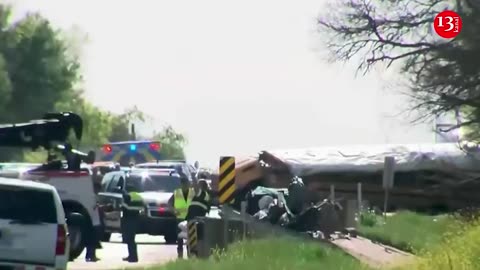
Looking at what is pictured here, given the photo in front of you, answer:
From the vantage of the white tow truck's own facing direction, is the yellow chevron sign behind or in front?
behind

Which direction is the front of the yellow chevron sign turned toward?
toward the camera

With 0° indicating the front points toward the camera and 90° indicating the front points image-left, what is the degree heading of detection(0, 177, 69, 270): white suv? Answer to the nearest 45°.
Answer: approximately 180°

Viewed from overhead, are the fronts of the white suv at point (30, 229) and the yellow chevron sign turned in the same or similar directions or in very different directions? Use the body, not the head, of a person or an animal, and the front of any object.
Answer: very different directions

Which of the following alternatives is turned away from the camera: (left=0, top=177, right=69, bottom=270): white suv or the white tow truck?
the white suv

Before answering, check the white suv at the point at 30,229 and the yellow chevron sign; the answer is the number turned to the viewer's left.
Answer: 0

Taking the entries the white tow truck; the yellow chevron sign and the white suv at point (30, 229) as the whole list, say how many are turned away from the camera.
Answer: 1
